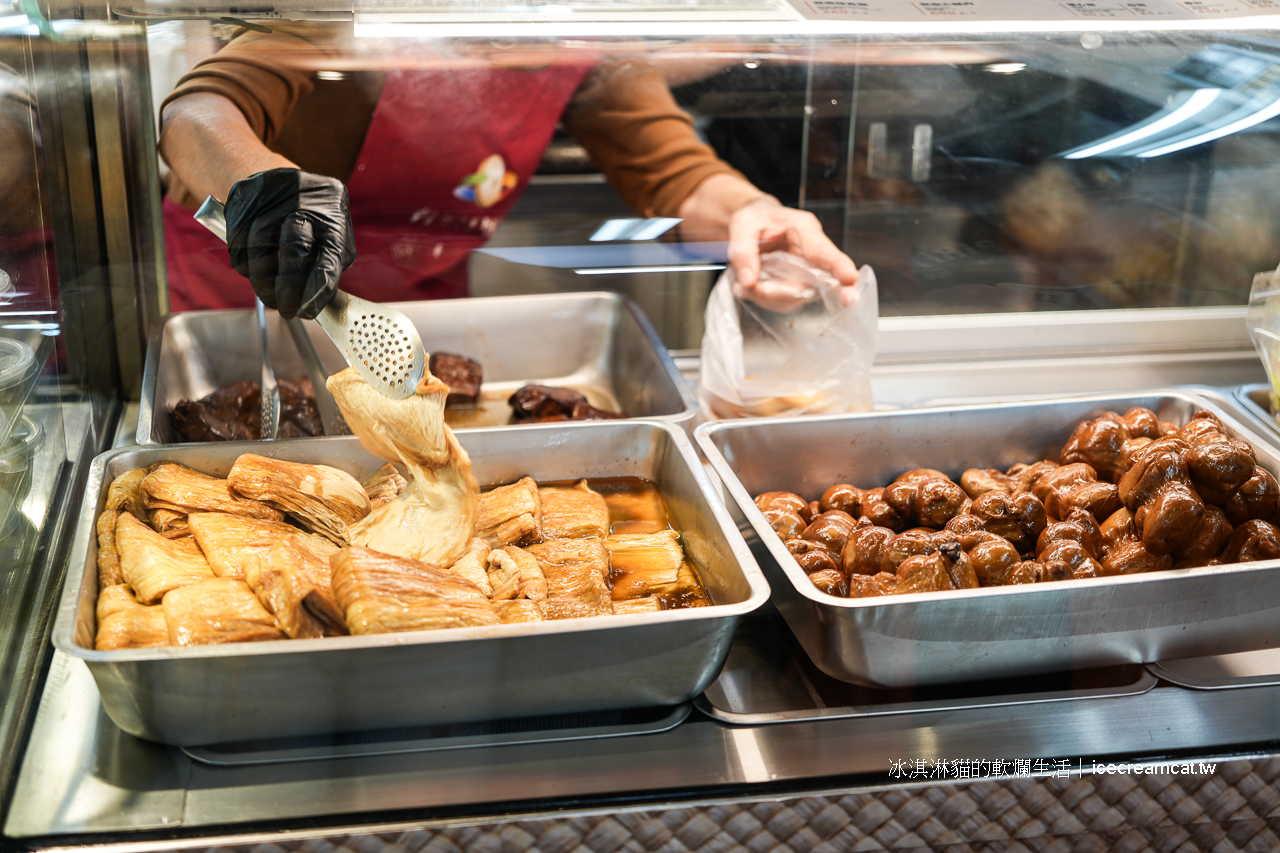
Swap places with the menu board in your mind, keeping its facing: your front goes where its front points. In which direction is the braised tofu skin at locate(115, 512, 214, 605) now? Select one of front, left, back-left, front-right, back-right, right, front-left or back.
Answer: front-right

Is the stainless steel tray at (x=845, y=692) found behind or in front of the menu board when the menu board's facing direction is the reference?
in front

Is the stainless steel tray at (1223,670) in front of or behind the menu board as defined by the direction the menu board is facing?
in front

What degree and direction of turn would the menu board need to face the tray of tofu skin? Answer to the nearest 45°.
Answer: approximately 45° to its right

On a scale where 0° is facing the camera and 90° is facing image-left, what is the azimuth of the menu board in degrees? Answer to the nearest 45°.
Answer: approximately 0°

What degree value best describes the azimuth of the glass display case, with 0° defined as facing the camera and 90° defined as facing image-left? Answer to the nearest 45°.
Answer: approximately 0°

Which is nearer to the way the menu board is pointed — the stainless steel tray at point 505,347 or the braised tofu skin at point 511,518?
the braised tofu skin

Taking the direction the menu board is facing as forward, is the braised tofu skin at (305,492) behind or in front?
in front

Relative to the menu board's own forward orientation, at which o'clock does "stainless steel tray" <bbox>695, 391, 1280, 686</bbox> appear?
The stainless steel tray is roughly at 12 o'clock from the menu board.
